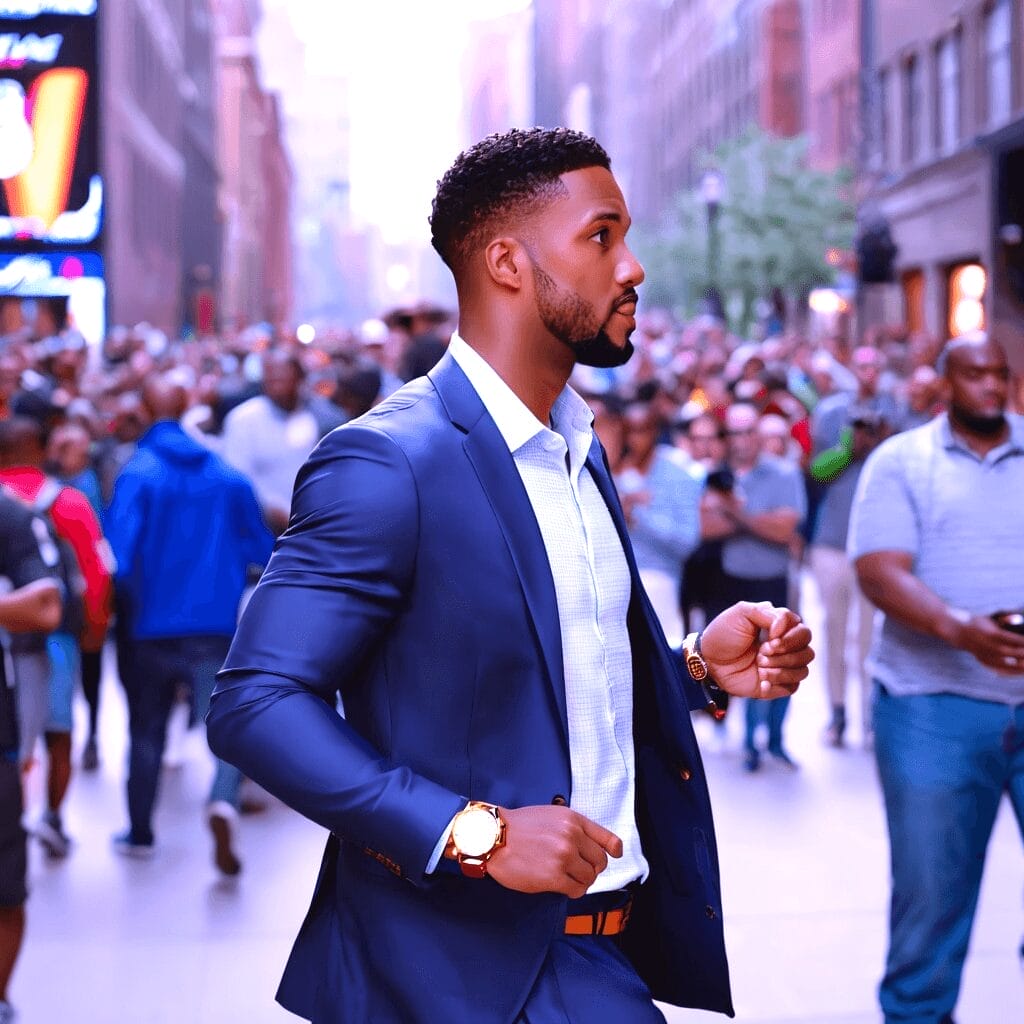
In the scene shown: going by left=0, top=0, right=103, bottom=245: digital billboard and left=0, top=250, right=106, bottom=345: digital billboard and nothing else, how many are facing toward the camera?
2

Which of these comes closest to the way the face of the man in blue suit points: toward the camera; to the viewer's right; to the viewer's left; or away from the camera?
to the viewer's right

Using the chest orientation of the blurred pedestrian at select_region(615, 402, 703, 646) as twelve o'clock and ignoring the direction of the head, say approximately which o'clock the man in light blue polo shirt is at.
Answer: The man in light blue polo shirt is roughly at 10 o'clock from the blurred pedestrian.

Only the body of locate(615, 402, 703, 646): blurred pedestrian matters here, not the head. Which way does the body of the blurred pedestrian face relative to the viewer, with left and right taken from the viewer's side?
facing the viewer and to the left of the viewer

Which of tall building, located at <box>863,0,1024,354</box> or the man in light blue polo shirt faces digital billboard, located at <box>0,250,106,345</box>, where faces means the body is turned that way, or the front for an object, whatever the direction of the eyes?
the tall building

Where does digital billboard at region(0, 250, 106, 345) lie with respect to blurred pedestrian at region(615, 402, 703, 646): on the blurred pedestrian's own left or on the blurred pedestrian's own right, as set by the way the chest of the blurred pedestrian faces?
on the blurred pedestrian's own right

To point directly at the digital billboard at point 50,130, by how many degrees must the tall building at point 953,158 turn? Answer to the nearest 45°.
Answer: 0° — it already faces it

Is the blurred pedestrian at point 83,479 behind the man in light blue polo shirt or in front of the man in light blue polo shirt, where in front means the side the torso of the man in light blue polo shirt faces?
behind
